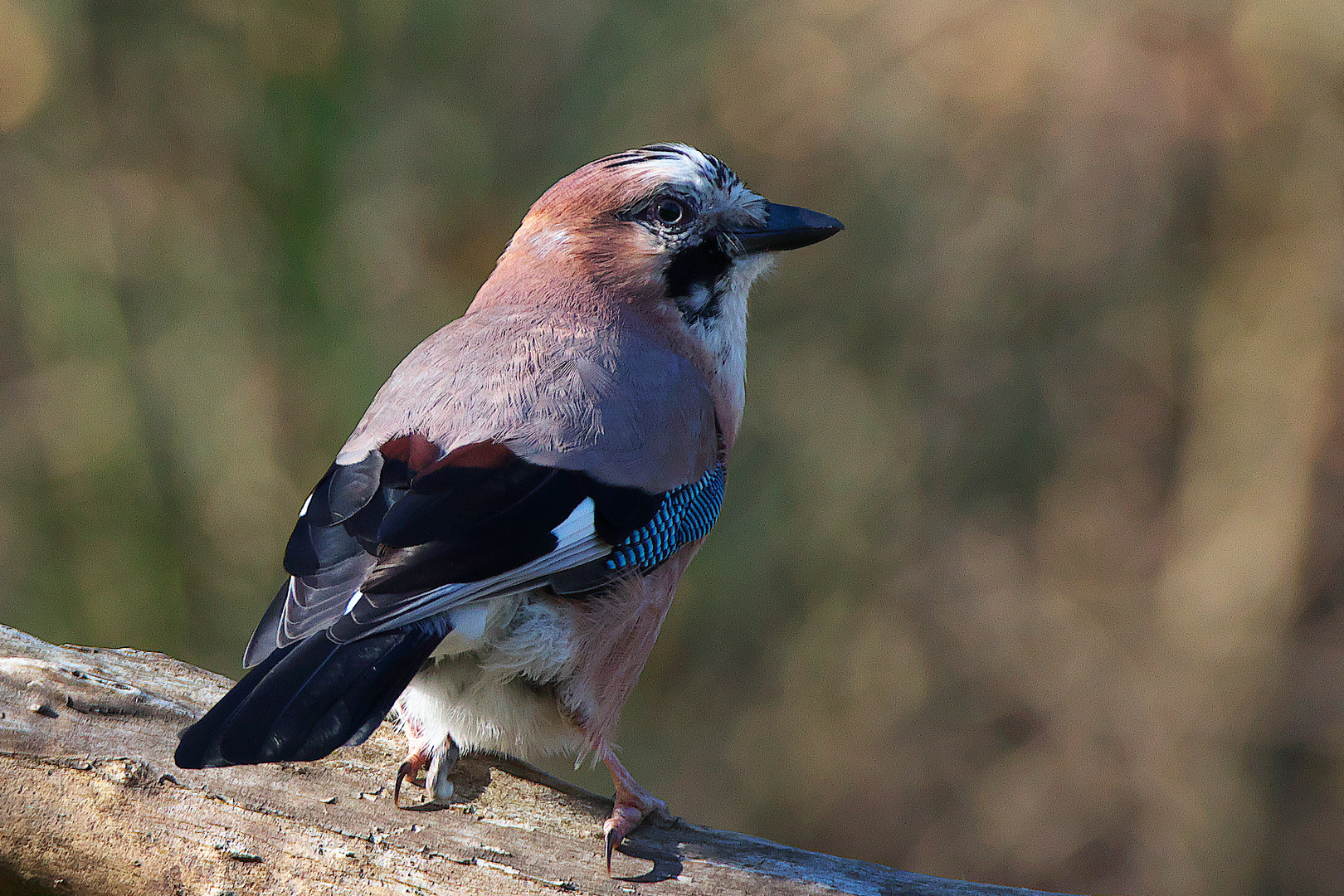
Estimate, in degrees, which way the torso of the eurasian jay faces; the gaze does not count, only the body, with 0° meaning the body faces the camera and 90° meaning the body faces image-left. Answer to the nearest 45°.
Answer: approximately 225°
